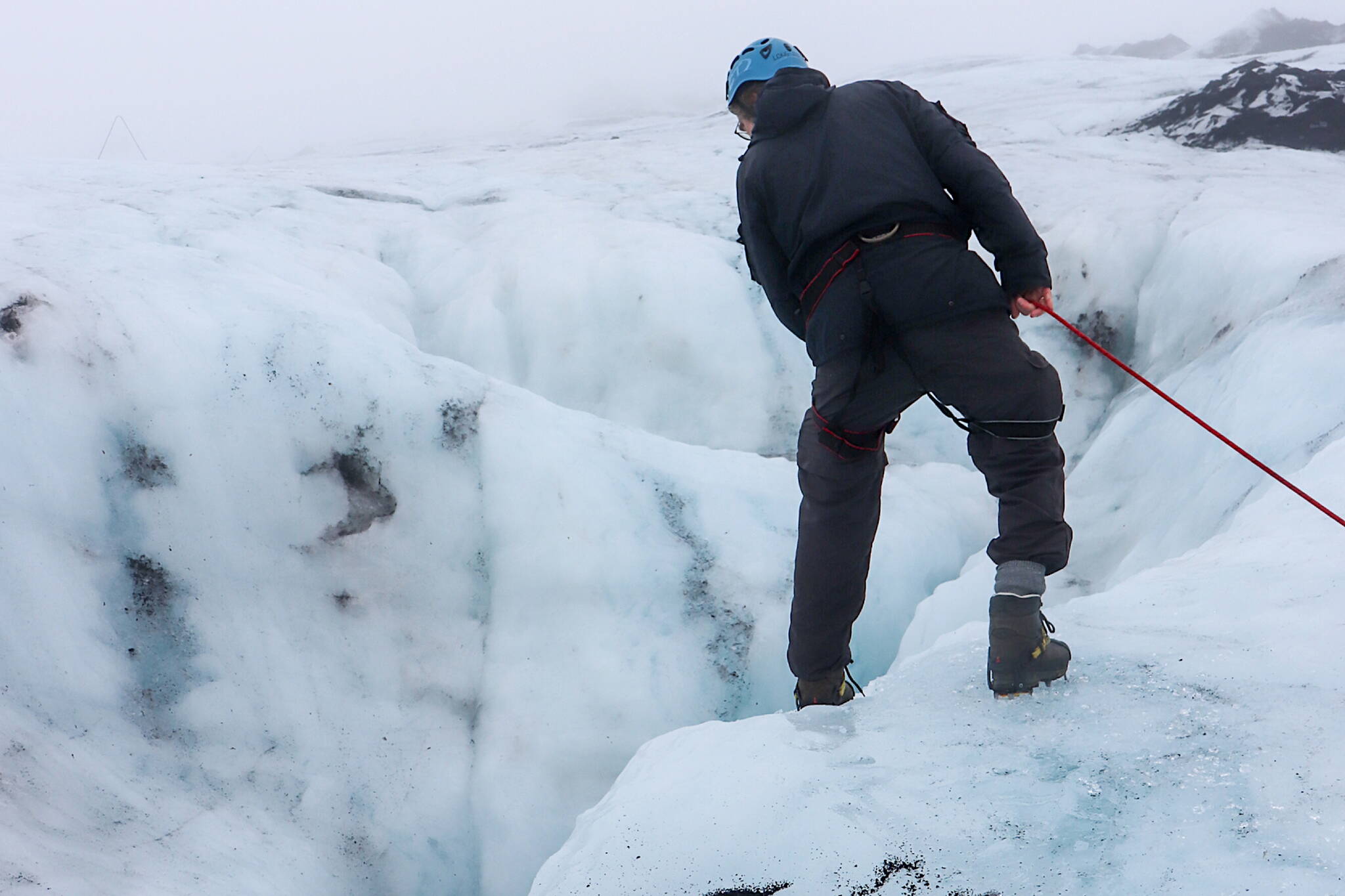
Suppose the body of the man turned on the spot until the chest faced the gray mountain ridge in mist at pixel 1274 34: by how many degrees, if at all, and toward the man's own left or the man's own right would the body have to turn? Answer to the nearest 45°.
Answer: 0° — they already face it

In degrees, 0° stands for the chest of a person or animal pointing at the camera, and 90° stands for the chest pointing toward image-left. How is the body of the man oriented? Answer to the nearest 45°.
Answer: approximately 180°

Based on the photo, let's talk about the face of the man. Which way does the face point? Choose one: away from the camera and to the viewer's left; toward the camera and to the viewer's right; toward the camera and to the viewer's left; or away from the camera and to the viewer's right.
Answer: away from the camera and to the viewer's left
